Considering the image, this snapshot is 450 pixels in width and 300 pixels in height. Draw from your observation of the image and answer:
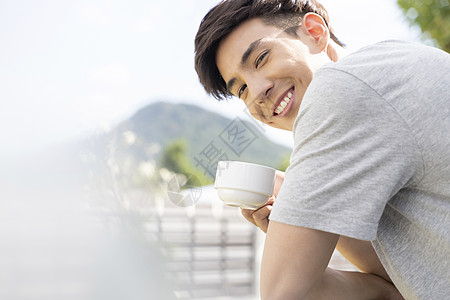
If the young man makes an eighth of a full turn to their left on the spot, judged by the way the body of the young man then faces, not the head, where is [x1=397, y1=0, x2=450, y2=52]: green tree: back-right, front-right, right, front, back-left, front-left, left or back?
back-right

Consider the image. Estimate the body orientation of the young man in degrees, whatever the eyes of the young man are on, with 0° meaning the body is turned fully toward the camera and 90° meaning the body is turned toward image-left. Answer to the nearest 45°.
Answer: approximately 90°
